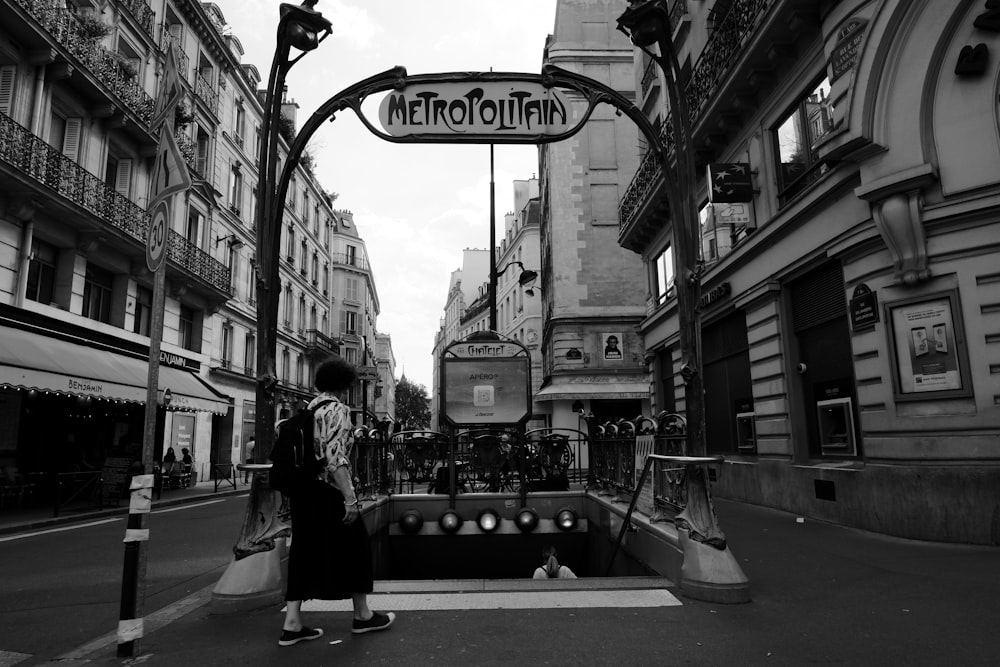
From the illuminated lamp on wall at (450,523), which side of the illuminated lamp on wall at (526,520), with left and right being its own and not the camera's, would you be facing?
right

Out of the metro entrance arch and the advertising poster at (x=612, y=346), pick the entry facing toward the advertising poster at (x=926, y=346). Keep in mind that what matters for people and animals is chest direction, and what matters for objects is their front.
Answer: the advertising poster at (x=612, y=346)

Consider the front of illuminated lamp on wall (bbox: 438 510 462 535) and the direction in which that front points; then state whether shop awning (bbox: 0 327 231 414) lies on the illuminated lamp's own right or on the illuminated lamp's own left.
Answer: on the illuminated lamp's own right

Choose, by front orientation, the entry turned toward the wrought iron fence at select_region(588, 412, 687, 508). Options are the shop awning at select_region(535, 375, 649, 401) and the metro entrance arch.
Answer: the shop awning

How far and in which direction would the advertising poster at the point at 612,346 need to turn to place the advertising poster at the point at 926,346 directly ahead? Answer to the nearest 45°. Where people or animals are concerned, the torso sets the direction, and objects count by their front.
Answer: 0° — it already faces it

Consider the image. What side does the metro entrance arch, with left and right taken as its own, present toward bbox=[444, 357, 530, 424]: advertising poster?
back

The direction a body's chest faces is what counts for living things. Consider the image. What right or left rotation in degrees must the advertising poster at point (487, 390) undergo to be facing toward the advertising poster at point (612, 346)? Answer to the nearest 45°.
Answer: approximately 180°

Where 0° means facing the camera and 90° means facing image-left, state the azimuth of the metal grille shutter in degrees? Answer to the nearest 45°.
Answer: approximately 45°
